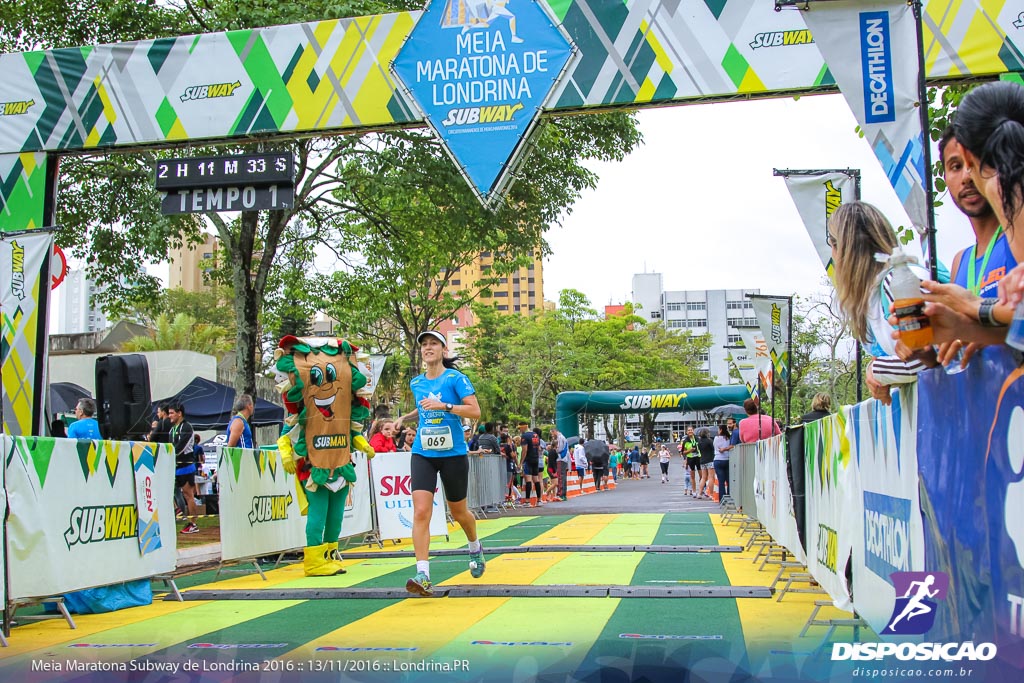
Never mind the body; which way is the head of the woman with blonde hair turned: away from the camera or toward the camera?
away from the camera

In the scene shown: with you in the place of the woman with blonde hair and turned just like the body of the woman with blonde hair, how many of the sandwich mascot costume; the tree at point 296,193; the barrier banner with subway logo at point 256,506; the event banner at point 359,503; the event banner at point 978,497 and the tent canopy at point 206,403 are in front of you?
5

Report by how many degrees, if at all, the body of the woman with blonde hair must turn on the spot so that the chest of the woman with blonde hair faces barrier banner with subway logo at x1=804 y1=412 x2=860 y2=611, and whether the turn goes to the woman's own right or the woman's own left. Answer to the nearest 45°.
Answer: approximately 45° to the woman's own right

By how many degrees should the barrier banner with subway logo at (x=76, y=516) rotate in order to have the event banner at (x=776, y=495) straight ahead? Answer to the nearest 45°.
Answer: approximately 45° to its left

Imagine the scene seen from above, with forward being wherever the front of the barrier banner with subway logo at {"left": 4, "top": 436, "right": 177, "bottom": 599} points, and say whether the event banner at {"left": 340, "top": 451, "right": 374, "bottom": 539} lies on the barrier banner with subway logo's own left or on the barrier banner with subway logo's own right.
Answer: on the barrier banner with subway logo's own left

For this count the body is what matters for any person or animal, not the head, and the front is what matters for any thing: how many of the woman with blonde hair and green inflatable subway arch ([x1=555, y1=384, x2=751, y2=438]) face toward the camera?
1

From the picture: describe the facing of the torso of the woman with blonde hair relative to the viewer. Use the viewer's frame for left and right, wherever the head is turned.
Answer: facing away from the viewer and to the left of the viewer

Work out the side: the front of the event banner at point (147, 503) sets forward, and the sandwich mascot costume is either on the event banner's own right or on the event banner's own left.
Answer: on the event banner's own left

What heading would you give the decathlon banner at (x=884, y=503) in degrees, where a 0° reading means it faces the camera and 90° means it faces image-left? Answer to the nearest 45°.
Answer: approximately 45°
